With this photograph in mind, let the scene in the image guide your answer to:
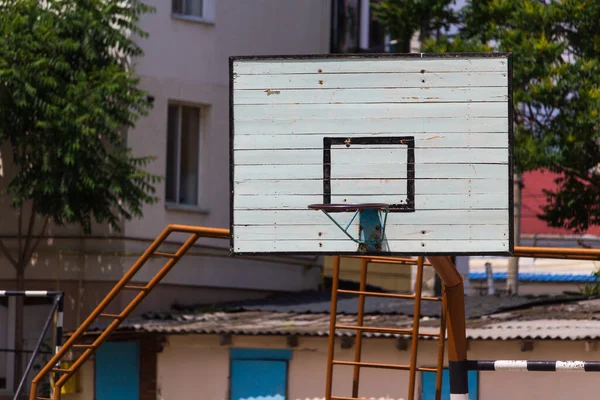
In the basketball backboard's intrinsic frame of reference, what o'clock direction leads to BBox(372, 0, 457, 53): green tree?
The green tree is roughly at 6 o'clock from the basketball backboard.

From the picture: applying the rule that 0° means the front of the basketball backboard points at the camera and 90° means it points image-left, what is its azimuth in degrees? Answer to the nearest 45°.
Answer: approximately 0°

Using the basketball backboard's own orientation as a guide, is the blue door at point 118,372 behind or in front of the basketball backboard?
behind

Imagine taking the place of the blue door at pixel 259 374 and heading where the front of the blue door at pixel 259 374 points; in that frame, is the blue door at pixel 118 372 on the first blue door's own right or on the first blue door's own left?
on the first blue door's own right

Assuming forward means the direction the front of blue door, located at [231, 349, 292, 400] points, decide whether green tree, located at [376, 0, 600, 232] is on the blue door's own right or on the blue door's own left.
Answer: on the blue door's own left

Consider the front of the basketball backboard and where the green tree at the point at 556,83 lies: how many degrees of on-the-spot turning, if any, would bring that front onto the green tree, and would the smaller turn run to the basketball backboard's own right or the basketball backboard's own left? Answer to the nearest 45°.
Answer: approximately 180°

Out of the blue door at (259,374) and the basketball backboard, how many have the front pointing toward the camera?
2

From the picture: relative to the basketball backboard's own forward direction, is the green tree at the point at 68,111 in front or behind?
behind
